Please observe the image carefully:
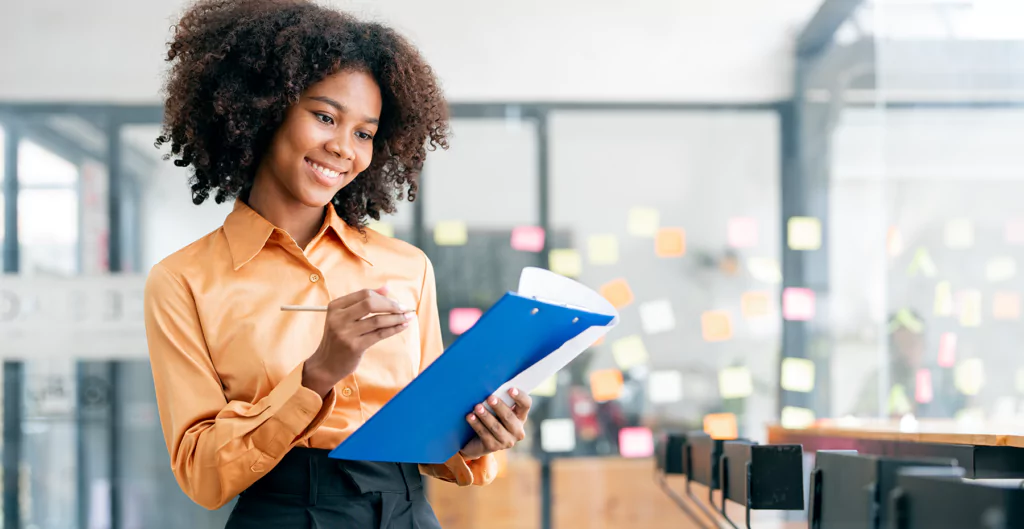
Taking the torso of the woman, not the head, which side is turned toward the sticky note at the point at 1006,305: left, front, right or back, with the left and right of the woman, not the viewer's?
left

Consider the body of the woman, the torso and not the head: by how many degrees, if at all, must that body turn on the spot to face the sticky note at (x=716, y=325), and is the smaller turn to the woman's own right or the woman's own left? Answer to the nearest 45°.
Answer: approximately 90° to the woman's own left

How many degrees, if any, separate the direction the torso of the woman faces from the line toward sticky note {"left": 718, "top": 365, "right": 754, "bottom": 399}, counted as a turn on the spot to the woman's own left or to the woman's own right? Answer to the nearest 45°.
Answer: approximately 90° to the woman's own left

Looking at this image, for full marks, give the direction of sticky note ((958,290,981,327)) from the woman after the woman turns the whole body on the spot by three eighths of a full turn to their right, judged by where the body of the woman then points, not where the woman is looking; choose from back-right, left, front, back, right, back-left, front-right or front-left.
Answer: back-right

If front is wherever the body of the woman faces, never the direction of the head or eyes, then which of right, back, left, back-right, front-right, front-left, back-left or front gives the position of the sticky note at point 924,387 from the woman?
left

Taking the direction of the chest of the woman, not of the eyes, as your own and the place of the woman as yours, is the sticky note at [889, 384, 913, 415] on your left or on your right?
on your left

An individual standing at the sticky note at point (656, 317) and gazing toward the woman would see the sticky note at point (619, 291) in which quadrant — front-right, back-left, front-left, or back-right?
front-right

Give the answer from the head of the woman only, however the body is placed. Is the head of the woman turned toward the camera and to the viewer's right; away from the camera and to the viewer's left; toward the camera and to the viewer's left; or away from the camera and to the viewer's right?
toward the camera and to the viewer's right

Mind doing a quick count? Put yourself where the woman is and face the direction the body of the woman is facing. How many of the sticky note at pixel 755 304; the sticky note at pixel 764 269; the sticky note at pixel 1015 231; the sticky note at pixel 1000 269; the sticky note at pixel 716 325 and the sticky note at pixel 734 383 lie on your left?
6

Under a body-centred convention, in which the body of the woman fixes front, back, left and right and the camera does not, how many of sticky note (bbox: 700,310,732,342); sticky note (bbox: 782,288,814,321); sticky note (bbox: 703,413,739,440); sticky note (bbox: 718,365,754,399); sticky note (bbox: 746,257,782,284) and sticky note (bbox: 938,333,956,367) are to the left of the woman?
6

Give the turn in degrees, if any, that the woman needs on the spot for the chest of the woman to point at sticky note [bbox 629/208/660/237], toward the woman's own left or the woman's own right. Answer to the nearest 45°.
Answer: approximately 90° to the woman's own left

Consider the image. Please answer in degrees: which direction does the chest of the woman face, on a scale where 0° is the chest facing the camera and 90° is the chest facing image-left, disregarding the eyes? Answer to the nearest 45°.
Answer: approximately 315°

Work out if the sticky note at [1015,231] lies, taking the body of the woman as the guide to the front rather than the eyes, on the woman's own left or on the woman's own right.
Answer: on the woman's own left
